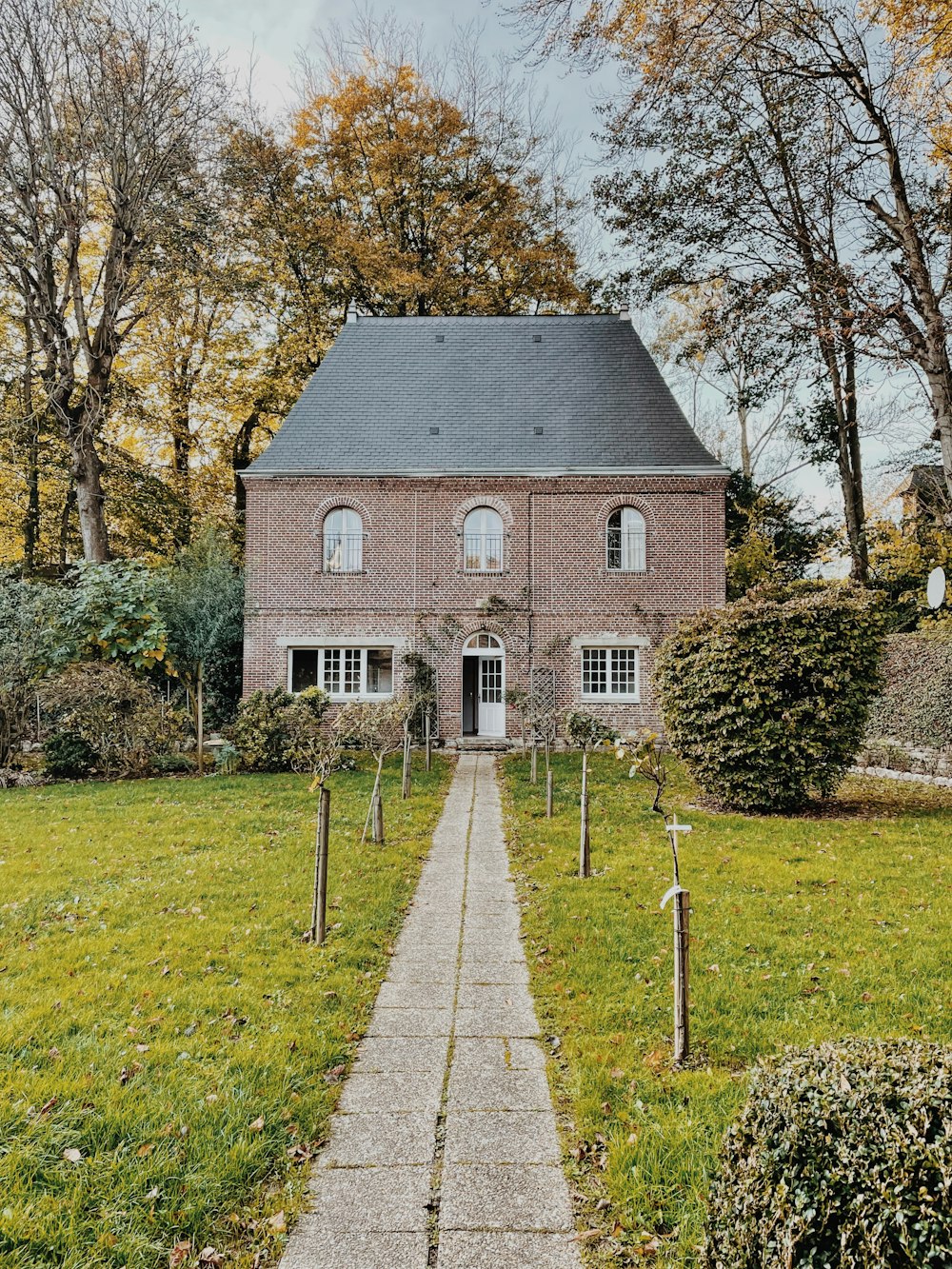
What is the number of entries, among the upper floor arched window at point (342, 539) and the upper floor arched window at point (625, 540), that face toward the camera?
2

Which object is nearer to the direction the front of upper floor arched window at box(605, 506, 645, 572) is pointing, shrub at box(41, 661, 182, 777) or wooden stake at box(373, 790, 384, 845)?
the wooden stake

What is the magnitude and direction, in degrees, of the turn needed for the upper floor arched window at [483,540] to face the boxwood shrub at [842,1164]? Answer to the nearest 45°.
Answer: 0° — it already faces it

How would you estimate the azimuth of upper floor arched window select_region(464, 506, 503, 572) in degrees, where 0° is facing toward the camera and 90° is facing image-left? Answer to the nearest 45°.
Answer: approximately 0°

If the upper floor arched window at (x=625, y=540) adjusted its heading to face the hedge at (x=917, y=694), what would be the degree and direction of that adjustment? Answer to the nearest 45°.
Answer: approximately 45° to its left

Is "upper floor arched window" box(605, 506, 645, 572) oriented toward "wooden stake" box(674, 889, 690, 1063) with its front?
yes

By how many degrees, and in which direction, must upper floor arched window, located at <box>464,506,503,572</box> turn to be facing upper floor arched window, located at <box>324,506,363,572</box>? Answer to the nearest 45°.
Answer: approximately 90° to its right

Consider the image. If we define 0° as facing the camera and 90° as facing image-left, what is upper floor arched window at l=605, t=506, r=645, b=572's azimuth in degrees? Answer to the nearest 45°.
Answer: approximately 0°
